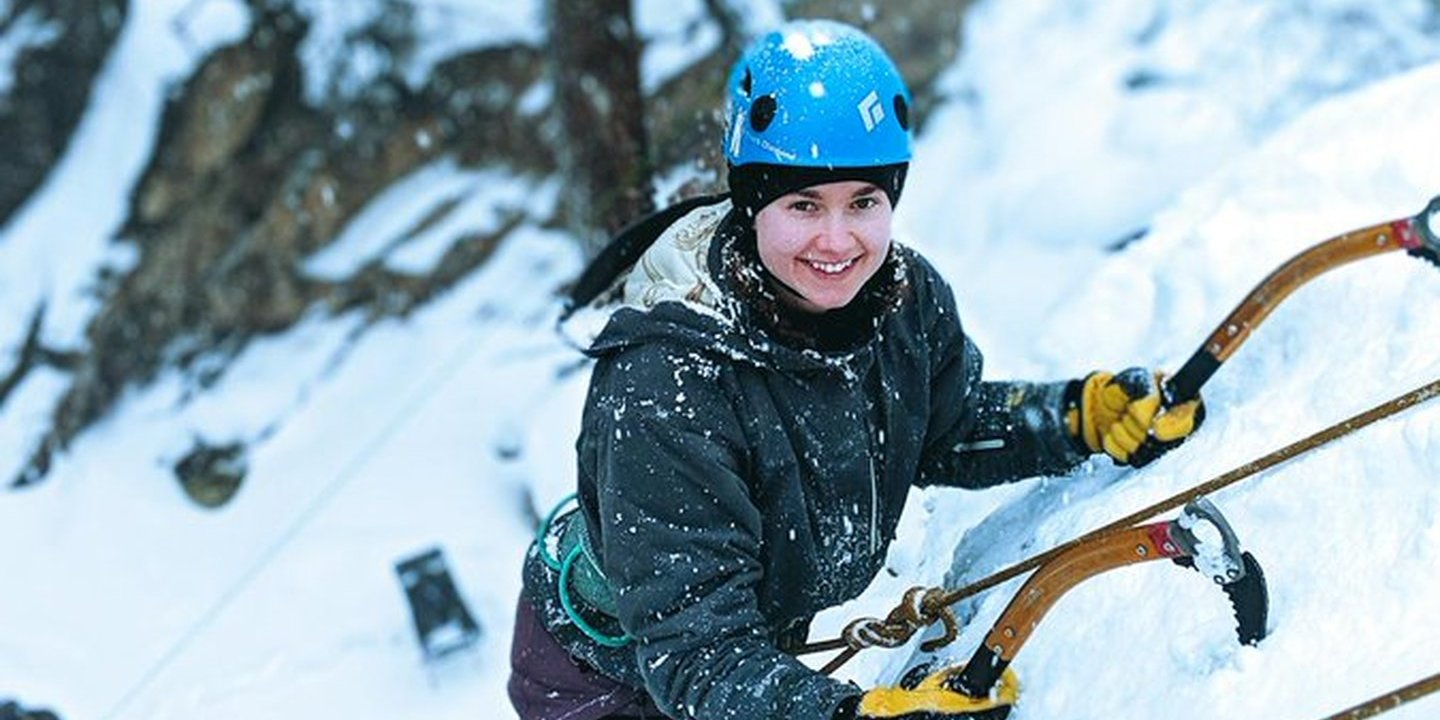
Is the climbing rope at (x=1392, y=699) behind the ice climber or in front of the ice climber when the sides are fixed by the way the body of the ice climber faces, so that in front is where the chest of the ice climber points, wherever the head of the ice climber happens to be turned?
in front

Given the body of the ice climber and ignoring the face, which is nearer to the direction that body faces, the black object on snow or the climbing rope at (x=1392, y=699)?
the climbing rope

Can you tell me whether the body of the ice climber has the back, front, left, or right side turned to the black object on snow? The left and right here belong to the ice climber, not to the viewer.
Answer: back
